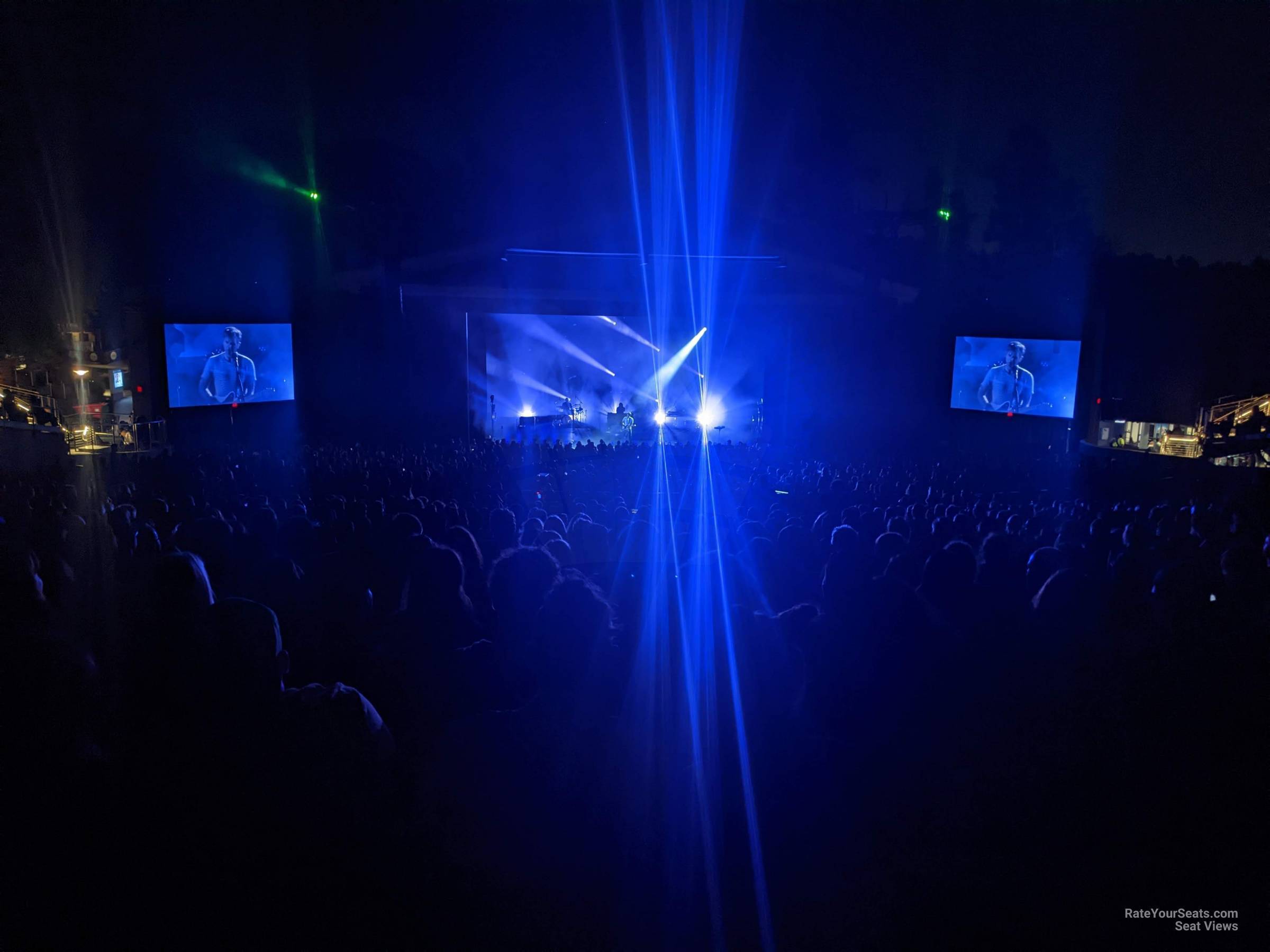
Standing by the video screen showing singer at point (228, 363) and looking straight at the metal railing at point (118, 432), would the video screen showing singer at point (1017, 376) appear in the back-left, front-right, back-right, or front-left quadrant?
back-left

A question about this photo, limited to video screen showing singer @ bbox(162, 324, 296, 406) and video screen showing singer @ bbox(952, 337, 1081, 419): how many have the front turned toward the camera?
2

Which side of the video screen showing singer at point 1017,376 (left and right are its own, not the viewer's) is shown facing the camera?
front

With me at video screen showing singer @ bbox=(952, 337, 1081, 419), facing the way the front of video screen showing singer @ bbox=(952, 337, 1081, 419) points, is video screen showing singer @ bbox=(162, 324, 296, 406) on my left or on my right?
on my right

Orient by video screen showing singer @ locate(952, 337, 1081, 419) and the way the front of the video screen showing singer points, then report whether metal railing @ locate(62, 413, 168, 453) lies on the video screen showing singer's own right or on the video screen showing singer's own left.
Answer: on the video screen showing singer's own right

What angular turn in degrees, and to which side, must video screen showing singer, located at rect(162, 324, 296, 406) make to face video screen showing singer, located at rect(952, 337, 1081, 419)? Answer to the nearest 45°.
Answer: approximately 45° to its left

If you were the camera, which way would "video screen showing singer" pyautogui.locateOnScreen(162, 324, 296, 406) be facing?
facing the viewer

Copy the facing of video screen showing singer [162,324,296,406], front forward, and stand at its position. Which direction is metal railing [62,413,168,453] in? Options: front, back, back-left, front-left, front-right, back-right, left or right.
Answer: right
